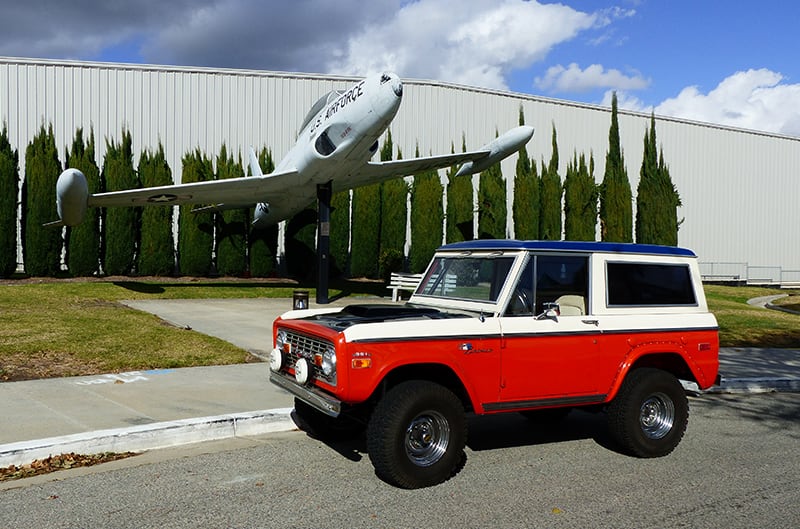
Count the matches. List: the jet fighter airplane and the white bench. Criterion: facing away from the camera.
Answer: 0

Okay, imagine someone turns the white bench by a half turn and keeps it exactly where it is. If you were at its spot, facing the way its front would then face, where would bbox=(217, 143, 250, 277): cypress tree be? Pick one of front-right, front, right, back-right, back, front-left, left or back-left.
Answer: left

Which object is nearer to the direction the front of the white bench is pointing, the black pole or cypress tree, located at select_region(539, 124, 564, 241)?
the black pole

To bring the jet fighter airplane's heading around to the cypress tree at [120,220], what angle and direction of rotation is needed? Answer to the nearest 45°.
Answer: approximately 180°

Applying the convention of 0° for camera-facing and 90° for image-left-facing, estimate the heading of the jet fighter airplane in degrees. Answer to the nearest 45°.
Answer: approximately 315°

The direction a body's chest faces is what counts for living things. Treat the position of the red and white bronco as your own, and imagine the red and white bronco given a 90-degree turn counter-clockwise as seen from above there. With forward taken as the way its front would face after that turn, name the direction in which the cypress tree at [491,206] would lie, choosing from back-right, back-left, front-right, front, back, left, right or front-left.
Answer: back-left

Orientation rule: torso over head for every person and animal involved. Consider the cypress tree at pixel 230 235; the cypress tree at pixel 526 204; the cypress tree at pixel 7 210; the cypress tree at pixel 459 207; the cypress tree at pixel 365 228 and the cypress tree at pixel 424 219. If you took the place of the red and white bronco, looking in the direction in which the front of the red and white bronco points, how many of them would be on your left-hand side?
0

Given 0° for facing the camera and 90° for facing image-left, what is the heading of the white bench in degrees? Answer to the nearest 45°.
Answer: approximately 45°

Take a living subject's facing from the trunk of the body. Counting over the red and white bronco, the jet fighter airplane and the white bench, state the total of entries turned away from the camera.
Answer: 0

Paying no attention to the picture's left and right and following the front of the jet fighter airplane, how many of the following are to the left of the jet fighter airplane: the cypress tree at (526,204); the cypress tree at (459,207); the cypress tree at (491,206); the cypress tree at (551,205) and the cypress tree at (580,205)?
5

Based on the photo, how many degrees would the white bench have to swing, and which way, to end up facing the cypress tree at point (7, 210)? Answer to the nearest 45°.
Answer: approximately 45° to its right

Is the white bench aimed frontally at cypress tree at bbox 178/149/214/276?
no

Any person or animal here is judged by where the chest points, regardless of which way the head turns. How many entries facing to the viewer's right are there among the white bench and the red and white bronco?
0

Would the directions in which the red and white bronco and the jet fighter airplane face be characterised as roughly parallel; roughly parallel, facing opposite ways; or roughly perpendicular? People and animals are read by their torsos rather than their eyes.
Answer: roughly perpendicular

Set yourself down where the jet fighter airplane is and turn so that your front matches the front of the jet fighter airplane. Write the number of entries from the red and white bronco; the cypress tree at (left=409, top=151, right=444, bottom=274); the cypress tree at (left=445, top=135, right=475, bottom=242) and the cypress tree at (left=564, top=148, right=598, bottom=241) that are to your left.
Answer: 3

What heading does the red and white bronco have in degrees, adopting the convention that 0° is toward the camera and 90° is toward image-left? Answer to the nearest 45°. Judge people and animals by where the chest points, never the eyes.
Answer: approximately 45°

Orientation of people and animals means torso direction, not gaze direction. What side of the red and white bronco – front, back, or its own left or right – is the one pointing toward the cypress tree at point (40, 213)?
right

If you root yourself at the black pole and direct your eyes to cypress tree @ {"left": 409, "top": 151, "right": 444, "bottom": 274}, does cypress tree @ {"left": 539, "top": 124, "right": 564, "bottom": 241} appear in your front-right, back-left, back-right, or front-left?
front-right

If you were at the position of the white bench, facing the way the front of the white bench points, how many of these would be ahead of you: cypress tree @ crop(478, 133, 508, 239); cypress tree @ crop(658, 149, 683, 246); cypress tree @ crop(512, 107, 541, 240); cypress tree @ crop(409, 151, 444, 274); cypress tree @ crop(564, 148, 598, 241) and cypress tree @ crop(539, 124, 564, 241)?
0

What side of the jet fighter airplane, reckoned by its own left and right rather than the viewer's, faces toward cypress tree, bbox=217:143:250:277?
back
